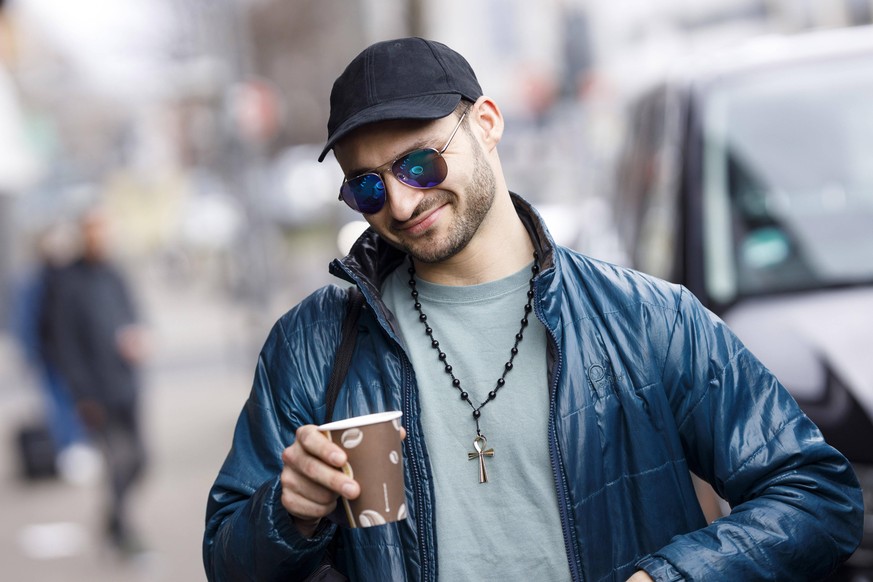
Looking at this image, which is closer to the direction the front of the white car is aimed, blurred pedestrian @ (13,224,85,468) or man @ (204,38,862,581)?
the man

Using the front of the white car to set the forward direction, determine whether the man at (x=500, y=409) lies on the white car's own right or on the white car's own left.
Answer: on the white car's own right
